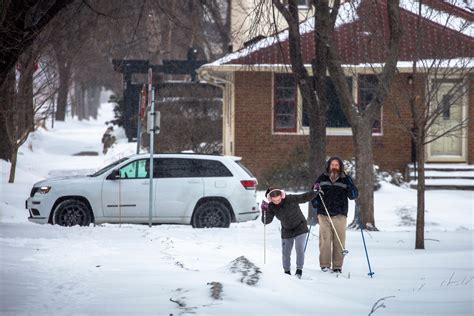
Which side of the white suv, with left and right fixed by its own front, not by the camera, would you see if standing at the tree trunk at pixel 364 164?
back

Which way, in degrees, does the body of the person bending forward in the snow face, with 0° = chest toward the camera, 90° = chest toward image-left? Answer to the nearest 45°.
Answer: approximately 0°

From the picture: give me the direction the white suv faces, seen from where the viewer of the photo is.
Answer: facing to the left of the viewer

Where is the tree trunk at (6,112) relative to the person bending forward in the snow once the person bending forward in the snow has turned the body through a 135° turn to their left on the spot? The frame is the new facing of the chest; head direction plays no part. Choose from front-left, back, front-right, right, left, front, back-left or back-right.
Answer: left

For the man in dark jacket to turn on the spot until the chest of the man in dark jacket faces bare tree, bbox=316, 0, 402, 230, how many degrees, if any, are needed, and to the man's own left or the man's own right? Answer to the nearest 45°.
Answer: approximately 180°

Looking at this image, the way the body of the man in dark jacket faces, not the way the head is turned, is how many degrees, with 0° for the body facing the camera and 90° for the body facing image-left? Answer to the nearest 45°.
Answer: approximately 0°

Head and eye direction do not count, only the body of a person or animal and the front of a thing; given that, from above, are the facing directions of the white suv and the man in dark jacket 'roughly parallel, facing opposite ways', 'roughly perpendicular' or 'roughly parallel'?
roughly perpendicular

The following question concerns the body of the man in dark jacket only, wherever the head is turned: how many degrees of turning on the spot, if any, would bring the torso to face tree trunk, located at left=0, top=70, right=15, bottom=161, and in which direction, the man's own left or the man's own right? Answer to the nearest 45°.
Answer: approximately 135° to the man's own right
